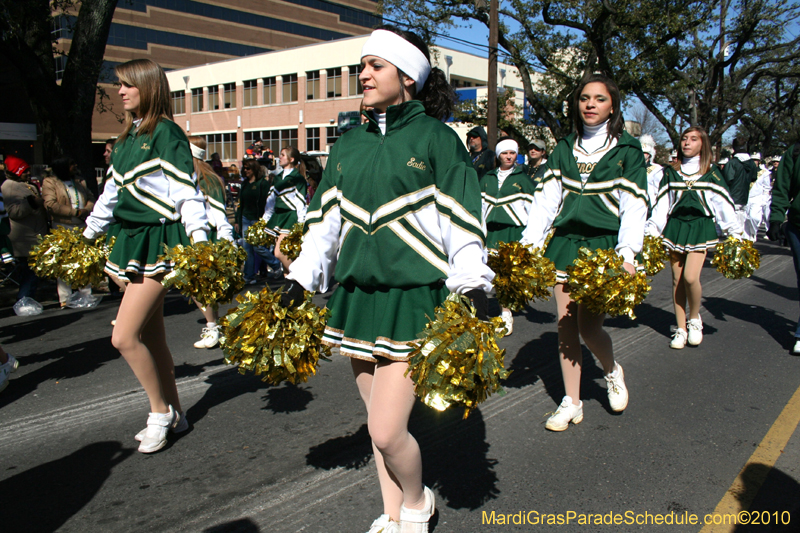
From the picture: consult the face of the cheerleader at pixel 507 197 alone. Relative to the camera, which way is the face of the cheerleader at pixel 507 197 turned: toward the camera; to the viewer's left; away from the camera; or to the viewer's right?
toward the camera

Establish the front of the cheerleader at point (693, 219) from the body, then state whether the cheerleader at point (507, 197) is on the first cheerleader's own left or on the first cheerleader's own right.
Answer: on the first cheerleader's own right

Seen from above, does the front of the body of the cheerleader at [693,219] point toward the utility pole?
no

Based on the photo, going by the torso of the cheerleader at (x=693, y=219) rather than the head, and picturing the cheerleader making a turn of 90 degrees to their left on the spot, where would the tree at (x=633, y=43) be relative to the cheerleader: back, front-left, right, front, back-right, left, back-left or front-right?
left

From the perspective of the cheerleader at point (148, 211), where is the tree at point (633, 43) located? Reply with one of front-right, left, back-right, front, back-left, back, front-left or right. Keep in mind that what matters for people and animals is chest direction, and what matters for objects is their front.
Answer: back

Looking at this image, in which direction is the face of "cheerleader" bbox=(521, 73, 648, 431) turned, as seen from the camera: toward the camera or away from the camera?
toward the camera

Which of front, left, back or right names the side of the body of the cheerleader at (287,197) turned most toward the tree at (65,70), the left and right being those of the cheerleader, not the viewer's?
right

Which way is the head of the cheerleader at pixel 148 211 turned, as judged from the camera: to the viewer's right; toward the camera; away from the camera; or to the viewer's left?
to the viewer's left

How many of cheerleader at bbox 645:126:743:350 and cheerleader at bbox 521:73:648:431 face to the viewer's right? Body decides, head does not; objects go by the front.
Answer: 0

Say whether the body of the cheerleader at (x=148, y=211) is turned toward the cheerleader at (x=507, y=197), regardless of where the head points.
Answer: no

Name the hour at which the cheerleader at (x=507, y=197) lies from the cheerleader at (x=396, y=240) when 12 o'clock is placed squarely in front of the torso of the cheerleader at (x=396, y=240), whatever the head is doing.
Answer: the cheerleader at (x=507, y=197) is roughly at 5 o'clock from the cheerleader at (x=396, y=240).

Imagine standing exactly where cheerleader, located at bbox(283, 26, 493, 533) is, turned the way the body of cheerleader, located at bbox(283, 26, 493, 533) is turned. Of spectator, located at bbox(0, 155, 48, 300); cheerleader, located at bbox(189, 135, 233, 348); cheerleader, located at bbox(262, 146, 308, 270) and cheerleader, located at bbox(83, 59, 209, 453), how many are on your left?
0

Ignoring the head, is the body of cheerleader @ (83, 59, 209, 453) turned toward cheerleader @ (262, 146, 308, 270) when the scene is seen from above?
no

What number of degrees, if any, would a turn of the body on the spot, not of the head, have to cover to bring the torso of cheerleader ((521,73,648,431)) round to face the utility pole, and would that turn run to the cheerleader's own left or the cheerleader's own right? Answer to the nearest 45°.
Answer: approximately 135° to the cheerleader's own right

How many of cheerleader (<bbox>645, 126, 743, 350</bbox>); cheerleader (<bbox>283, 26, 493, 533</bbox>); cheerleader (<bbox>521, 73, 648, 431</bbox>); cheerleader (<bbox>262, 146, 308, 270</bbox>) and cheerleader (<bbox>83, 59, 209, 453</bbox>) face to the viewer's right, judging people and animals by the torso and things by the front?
0

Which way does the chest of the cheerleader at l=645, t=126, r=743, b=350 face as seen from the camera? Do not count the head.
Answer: toward the camera

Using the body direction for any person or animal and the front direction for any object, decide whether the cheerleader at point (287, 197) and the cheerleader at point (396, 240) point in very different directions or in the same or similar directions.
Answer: same or similar directions

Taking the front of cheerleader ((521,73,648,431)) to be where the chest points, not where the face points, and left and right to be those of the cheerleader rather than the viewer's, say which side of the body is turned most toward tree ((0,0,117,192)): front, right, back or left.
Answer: right

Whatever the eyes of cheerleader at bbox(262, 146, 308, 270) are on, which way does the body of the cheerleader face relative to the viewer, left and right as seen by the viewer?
facing the viewer and to the left of the viewer
